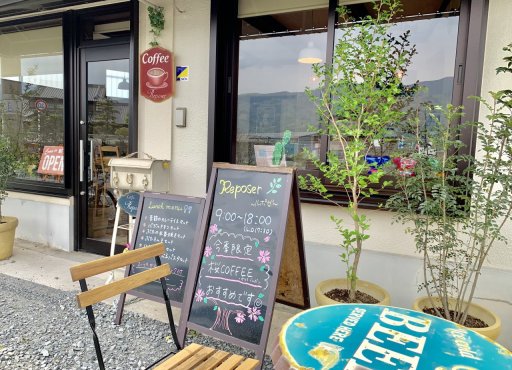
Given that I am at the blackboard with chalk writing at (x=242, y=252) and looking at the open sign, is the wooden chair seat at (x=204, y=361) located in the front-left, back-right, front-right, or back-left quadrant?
back-left

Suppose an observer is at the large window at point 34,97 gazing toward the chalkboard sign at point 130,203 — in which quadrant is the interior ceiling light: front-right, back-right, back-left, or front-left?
front-left

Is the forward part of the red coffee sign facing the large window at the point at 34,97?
no

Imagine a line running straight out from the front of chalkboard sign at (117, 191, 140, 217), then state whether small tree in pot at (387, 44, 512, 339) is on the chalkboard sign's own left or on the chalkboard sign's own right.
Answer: on the chalkboard sign's own left

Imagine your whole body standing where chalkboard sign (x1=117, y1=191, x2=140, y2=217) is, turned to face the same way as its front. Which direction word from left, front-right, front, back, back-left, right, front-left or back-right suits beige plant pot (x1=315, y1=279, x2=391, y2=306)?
front-left

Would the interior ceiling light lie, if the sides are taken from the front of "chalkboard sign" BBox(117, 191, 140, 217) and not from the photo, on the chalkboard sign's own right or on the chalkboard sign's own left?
on the chalkboard sign's own left

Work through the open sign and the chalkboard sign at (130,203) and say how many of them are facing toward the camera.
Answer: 2

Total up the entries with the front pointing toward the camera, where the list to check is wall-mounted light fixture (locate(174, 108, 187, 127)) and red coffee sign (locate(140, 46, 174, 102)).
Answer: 2

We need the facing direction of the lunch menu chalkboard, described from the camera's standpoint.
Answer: facing the viewer and to the left of the viewer

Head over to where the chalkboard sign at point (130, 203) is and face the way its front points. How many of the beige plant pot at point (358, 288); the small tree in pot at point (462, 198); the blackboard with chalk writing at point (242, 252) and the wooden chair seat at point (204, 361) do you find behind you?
0

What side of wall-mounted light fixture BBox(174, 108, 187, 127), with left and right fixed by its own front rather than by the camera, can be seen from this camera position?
front

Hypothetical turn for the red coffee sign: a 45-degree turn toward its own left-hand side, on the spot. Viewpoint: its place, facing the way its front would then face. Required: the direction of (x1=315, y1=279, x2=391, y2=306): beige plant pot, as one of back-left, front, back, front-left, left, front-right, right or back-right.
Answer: front

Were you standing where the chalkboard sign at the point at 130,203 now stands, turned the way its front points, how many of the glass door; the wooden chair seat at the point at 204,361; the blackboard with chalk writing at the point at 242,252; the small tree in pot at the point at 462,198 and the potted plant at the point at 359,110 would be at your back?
1

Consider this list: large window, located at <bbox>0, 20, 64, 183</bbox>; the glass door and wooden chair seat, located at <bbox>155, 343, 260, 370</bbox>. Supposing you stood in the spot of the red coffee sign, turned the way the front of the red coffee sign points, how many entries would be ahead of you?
1

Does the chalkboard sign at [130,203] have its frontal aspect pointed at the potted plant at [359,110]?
no

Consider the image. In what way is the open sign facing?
toward the camera

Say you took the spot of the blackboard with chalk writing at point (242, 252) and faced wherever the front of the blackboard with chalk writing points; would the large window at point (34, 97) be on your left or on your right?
on your right

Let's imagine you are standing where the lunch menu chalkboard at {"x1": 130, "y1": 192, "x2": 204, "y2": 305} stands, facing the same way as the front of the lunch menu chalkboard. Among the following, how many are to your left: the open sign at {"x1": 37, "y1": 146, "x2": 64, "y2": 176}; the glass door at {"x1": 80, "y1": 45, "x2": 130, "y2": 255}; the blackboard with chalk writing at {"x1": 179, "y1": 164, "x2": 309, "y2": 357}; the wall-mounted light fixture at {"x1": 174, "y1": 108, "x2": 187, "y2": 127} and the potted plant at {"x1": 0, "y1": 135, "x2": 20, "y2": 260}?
1
